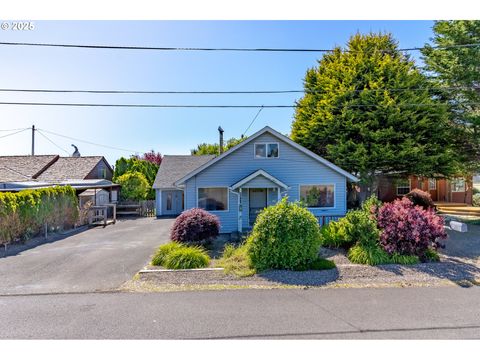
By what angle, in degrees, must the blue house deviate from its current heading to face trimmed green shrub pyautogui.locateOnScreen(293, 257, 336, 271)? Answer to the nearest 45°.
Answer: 0° — it already faces it

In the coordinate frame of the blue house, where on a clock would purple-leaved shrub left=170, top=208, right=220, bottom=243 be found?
The purple-leaved shrub is roughly at 1 o'clock from the blue house.

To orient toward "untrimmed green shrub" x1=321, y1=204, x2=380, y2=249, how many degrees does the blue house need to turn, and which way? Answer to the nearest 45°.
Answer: approximately 45° to its left

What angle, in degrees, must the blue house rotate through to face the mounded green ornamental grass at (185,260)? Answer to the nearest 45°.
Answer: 0° — it already faces it

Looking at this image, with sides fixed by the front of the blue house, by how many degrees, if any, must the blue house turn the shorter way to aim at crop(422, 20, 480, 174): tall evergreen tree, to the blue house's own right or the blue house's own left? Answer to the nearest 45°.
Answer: approximately 90° to the blue house's own left

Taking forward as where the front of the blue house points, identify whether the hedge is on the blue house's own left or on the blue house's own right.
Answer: on the blue house's own right

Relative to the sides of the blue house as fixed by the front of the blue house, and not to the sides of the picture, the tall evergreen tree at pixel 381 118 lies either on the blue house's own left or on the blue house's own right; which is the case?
on the blue house's own left

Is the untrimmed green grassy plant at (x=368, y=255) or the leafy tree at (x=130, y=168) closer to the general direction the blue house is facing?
the untrimmed green grassy plant

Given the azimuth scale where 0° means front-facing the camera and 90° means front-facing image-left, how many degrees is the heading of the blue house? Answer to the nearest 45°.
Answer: approximately 0°
